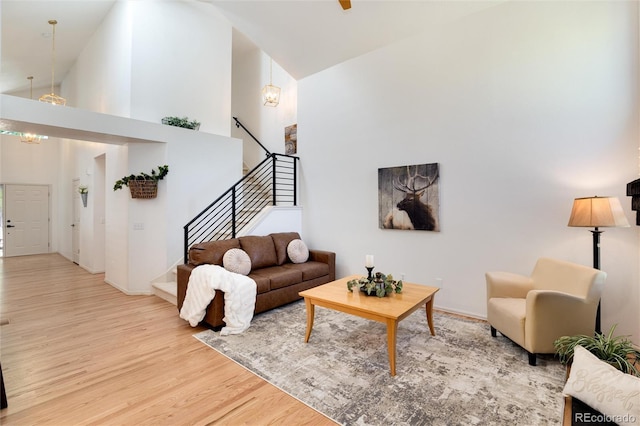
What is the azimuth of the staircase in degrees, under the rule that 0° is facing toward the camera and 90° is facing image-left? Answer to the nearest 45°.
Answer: approximately 45°

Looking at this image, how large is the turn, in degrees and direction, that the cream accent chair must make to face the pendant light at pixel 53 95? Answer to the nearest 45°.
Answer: approximately 45° to its right

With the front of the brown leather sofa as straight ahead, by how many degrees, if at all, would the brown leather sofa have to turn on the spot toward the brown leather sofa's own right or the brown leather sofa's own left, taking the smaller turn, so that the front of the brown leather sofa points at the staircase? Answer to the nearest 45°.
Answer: approximately 180°

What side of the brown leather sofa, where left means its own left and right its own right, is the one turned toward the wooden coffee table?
front

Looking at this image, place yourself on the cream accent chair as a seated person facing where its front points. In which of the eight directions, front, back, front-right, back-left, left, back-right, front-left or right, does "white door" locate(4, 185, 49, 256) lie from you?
front-right

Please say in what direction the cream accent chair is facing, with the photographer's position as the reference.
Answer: facing the viewer and to the left of the viewer

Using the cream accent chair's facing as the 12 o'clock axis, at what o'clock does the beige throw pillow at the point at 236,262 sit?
The beige throw pillow is roughly at 1 o'clock from the cream accent chair.

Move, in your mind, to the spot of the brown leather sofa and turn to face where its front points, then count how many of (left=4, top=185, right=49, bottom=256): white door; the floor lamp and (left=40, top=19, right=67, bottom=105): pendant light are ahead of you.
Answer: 1

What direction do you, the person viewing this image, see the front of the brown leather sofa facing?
facing the viewer and to the right of the viewer

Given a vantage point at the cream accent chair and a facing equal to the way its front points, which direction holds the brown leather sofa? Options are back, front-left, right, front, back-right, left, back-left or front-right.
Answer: front-right

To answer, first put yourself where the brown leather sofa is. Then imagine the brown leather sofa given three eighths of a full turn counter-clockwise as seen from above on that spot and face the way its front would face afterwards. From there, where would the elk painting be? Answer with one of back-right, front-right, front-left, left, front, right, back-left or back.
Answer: right
